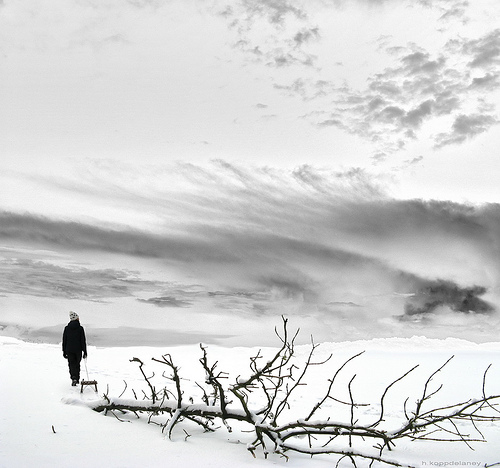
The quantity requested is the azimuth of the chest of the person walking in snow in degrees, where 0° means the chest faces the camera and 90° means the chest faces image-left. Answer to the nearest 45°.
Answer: approximately 180°
